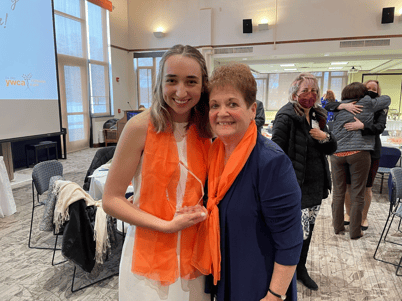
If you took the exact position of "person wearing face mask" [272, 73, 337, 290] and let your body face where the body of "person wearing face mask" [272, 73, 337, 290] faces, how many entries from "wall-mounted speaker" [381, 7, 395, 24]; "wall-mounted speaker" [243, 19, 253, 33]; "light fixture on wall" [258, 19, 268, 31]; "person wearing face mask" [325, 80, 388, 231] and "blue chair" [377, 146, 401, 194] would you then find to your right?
0

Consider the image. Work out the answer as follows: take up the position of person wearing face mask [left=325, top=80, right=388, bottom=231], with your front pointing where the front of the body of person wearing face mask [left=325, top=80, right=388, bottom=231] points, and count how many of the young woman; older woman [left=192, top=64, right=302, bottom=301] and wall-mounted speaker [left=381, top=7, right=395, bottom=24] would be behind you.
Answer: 1

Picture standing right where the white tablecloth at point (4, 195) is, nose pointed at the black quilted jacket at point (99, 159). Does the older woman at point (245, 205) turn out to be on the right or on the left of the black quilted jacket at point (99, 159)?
right

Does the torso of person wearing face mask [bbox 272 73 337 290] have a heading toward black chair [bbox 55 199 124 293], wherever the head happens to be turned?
no

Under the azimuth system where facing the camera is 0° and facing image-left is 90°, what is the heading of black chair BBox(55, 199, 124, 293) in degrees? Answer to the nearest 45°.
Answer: approximately 225°

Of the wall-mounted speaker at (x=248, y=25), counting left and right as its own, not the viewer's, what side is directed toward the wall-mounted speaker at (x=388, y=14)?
left

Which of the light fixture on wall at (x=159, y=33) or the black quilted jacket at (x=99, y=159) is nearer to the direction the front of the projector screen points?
the black quilted jacket

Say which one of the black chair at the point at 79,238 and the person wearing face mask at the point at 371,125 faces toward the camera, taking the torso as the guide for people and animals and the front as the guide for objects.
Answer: the person wearing face mask

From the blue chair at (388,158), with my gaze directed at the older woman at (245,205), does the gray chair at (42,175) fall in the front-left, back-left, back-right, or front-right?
front-right

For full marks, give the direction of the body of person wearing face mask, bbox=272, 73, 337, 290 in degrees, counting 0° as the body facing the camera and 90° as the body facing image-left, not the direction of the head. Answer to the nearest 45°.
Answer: approximately 315°

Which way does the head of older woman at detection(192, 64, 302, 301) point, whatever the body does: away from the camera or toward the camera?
toward the camera

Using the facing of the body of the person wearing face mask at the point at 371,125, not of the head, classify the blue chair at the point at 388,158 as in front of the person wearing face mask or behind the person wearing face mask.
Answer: behind

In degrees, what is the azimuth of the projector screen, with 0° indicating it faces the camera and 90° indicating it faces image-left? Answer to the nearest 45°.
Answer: approximately 315°

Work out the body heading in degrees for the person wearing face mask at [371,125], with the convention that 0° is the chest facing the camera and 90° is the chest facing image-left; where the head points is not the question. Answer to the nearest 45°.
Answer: approximately 0°

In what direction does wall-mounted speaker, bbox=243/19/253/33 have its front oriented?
toward the camera

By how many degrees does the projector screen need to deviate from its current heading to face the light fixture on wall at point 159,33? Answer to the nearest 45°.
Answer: approximately 90° to its left
